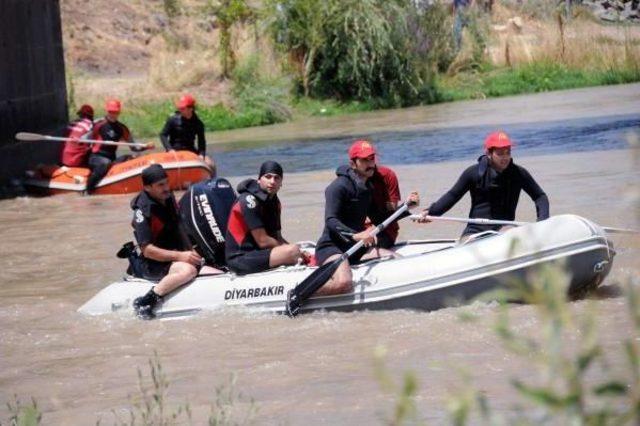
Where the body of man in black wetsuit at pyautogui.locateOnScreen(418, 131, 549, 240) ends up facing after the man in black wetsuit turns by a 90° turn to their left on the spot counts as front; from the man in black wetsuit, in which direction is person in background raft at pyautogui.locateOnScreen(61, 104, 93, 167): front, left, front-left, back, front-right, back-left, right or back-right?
back-left

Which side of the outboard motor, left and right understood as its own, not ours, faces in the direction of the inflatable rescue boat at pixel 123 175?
left

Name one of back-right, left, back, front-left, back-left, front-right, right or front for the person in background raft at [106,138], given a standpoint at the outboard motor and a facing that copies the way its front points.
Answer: left

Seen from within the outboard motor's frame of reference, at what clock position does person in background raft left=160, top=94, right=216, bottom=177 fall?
The person in background raft is roughly at 9 o'clock from the outboard motor.

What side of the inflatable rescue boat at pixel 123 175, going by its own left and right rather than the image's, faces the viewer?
right

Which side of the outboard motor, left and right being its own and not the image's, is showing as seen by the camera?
right

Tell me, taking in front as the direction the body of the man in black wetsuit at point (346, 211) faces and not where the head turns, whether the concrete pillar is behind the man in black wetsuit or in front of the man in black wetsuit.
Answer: behind

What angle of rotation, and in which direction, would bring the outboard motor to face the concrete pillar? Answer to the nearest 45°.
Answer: approximately 90° to its left

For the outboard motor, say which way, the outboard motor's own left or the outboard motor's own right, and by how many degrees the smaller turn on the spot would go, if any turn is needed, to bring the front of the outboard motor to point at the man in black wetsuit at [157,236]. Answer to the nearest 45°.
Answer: approximately 135° to the outboard motor's own right

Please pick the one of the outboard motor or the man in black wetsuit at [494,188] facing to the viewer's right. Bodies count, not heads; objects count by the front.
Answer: the outboard motor

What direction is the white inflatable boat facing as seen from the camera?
to the viewer's right
